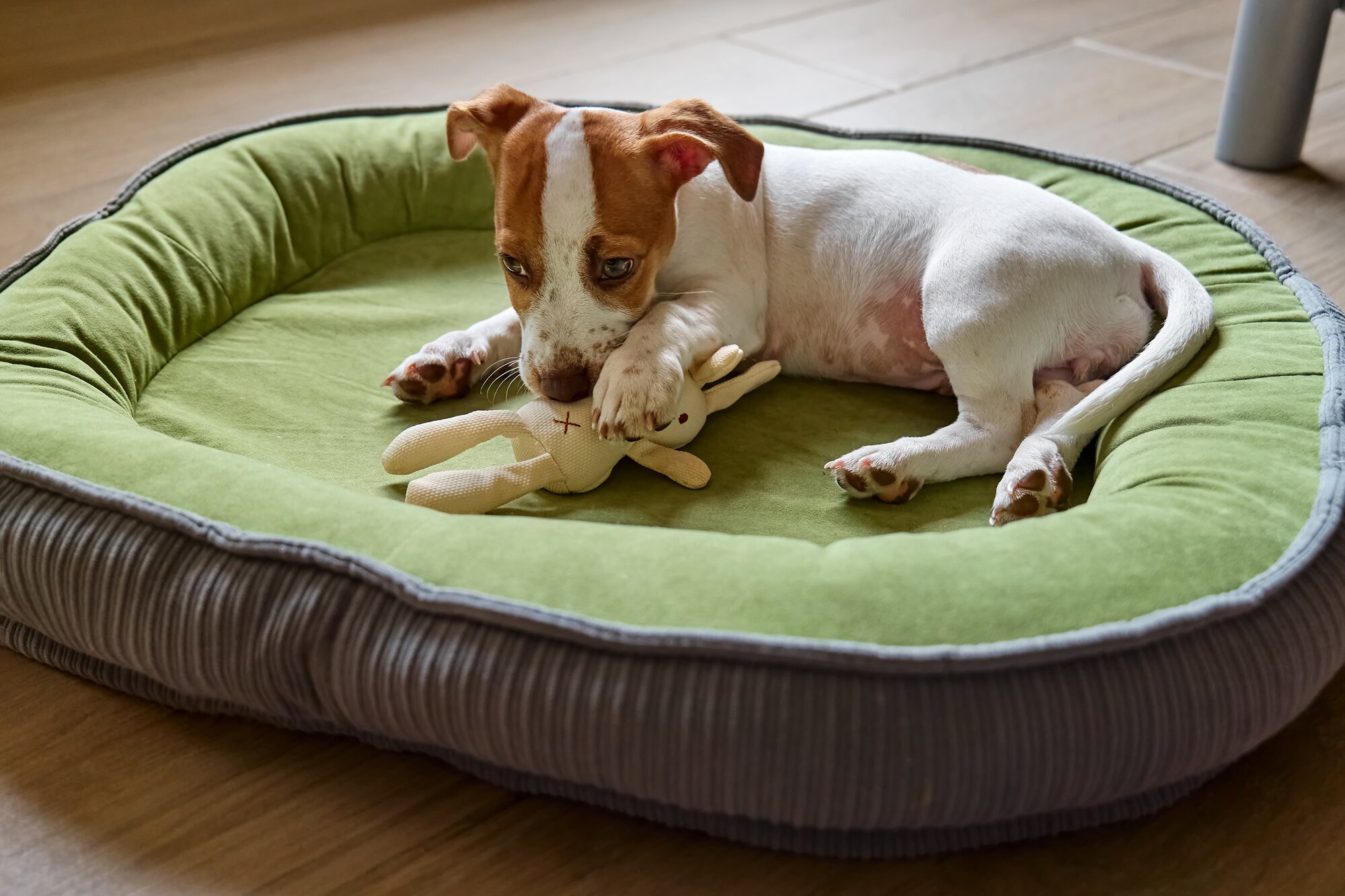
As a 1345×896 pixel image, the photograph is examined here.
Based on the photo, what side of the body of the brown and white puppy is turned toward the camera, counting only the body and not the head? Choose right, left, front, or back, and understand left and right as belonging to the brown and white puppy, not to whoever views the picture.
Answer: left
